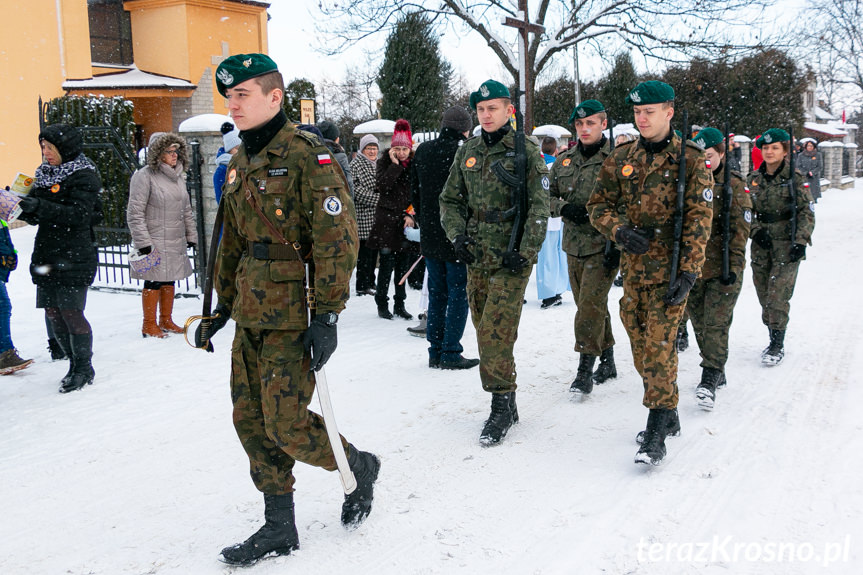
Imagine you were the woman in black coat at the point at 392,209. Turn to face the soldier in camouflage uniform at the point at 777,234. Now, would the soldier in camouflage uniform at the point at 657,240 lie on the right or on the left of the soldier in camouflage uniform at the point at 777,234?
right

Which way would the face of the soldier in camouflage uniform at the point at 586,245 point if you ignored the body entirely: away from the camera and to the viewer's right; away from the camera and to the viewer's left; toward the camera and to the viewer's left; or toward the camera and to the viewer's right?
toward the camera and to the viewer's left

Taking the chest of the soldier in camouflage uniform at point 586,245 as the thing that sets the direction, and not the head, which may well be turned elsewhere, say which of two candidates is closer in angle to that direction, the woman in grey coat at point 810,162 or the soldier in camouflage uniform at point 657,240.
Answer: the soldier in camouflage uniform

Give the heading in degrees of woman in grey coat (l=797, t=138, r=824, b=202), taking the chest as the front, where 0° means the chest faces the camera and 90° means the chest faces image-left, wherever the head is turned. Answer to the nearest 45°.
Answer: approximately 0°

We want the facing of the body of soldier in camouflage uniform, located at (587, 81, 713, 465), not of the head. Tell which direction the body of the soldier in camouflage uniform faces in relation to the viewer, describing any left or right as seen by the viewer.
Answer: facing the viewer and to the left of the viewer

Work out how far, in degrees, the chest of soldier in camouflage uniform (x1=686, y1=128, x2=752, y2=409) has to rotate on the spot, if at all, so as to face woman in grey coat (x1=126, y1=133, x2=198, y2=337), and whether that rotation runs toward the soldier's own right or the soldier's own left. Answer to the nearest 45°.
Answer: approximately 45° to the soldier's own right

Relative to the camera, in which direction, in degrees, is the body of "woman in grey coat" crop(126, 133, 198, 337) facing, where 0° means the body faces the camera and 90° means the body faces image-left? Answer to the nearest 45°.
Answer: approximately 315°

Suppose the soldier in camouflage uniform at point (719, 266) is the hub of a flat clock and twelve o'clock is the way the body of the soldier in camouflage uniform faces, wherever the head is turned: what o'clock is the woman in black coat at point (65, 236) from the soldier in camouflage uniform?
The woman in black coat is roughly at 1 o'clock from the soldier in camouflage uniform.

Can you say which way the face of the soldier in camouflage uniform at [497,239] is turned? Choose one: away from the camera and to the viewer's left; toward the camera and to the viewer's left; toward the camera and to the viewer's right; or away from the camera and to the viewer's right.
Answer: toward the camera and to the viewer's left

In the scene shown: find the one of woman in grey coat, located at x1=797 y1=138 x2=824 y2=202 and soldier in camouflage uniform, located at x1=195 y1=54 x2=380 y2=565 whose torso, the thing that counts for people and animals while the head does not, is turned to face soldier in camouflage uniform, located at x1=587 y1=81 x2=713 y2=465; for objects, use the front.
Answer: the woman in grey coat

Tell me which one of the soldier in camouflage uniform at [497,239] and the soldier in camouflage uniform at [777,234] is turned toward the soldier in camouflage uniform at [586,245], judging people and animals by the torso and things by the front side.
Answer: the soldier in camouflage uniform at [777,234]
